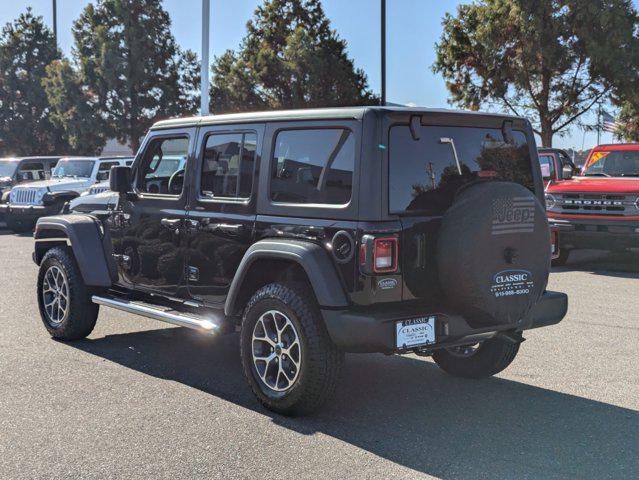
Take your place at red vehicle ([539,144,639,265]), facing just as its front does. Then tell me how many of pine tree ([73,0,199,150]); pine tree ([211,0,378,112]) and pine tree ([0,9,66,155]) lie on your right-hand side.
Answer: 3

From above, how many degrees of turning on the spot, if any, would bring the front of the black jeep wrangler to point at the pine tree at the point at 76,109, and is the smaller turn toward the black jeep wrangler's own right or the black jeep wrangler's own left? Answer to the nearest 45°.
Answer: approximately 45° to the black jeep wrangler's own right

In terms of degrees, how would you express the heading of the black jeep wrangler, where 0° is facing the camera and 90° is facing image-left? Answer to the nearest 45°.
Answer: approximately 135°

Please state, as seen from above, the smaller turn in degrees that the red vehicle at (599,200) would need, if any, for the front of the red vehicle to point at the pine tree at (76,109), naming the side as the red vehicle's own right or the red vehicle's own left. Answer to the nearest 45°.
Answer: approximately 90° to the red vehicle's own right

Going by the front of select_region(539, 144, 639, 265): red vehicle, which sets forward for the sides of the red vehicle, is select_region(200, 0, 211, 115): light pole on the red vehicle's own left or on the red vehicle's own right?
on the red vehicle's own right

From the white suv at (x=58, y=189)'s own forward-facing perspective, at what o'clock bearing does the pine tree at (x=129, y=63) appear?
The pine tree is roughly at 5 o'clock from the white suv.

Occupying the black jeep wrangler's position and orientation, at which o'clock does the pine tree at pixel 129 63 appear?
The pine tree is roughly at 1 o'clock from the black jeep wrangler.

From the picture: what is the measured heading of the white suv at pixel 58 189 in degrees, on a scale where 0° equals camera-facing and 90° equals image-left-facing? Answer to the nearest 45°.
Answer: approximately 45°

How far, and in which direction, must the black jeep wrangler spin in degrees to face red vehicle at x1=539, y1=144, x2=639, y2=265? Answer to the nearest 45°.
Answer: approximately 90° to its right

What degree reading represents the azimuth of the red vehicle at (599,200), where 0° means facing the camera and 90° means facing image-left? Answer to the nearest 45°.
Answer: approximately 45°

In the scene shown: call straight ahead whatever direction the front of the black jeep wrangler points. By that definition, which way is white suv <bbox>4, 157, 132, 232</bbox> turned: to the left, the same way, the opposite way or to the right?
to the left

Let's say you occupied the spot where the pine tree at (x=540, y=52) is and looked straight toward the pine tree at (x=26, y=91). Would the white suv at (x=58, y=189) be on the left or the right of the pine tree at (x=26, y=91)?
left
